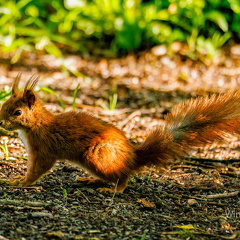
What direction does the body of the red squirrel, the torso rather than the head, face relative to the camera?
to the viewer's left
